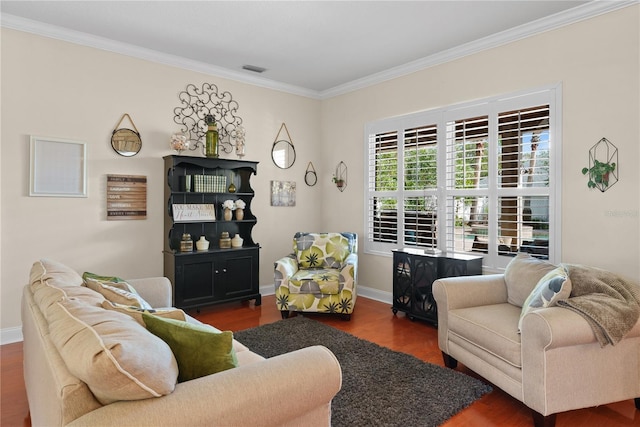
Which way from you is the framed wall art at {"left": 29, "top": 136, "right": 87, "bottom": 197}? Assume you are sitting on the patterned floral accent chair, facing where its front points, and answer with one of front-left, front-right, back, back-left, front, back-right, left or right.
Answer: right

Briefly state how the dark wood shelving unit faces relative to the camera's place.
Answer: facing the viewer and to the right of the viewer

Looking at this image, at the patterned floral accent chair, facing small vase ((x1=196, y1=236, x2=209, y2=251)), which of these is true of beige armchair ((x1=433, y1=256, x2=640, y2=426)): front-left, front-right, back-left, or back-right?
back-left

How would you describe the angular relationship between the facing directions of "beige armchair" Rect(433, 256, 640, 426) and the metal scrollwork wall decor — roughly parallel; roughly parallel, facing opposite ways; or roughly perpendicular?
roughly perpendicular

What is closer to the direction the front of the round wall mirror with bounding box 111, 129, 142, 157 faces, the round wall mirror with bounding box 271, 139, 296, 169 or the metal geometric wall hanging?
the metal geometric wall hanging

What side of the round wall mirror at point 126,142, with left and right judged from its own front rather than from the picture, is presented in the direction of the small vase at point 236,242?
left

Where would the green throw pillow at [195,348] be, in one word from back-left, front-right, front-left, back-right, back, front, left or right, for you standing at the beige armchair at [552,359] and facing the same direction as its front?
front

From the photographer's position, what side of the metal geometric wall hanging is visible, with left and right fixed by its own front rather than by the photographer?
front

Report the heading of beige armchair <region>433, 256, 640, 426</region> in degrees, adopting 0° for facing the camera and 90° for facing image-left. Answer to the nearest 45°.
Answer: approximately 45°

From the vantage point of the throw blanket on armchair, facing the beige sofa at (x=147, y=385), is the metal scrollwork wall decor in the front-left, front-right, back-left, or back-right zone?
front-right

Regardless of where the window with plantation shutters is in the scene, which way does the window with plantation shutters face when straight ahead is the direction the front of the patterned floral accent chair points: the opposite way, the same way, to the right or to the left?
to the right

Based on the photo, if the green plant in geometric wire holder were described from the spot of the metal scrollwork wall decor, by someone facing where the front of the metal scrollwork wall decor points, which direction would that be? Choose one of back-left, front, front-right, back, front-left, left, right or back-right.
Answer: front-left

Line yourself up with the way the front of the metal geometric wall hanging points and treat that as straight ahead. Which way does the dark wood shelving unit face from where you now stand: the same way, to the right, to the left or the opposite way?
to the left

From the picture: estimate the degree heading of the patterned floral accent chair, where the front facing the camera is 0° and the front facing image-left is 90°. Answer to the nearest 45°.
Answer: approximately 0°

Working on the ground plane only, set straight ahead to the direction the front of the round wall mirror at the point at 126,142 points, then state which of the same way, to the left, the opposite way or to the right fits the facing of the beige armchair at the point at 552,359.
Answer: to the right

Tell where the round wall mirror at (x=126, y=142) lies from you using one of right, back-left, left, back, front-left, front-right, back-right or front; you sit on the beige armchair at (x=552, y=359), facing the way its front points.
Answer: front-right

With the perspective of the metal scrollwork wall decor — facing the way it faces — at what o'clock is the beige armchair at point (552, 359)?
The beige armchair is roughly at 11 o'clock from the metal scrollwork wall decor.
